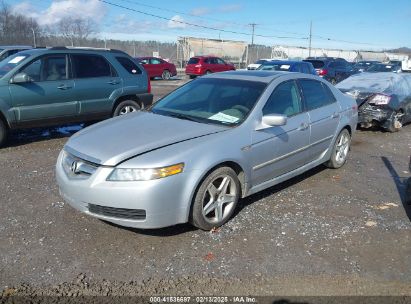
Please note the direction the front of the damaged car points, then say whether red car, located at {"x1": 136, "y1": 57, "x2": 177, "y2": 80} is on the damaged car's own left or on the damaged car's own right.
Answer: on the damaged car's own right

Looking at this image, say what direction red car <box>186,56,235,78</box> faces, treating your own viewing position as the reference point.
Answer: facing away from the viewer and to the right of the viewer

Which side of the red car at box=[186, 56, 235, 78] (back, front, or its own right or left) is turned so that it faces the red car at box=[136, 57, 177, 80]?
back

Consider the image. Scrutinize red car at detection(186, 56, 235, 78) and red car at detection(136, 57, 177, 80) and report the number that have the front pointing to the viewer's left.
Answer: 1

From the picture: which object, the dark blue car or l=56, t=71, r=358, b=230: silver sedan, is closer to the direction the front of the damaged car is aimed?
the silver sedan

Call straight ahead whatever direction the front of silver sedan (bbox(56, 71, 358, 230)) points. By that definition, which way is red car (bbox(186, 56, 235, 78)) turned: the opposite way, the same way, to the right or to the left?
the opposite way

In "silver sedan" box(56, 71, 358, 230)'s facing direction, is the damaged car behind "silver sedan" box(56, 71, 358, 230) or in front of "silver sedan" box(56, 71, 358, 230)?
behind

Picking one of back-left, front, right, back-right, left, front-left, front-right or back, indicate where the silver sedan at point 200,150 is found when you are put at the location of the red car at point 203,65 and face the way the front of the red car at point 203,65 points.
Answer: back-right
